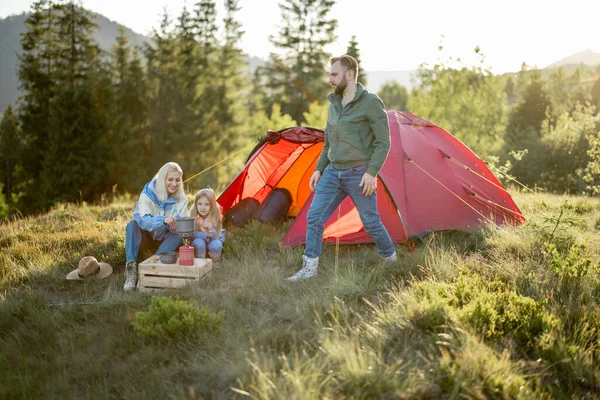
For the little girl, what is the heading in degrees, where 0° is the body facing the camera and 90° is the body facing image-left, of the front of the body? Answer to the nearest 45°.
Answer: approximately 0°

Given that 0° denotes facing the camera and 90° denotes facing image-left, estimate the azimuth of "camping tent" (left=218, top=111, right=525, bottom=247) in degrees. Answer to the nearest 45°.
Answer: approximately 45°

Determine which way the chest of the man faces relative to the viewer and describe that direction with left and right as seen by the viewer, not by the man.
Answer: facing the viewer and to the left of the viewer

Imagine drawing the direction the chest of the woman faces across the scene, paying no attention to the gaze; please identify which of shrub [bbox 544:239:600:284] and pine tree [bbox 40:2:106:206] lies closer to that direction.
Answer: the shrub

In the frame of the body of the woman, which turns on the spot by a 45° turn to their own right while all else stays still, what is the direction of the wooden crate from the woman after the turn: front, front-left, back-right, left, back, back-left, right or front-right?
front

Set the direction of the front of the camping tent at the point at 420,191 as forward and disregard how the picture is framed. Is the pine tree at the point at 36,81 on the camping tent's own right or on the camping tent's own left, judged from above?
on the camping tent's own right

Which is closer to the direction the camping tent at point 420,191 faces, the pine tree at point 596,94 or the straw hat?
the straw hat

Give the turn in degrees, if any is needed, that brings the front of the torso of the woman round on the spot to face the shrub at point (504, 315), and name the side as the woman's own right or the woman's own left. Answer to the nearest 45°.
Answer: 0° — they already face it

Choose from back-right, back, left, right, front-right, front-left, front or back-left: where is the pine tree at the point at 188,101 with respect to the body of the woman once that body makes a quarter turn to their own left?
front-left

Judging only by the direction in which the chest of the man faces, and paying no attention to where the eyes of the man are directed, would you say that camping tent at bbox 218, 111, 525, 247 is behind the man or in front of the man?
behind

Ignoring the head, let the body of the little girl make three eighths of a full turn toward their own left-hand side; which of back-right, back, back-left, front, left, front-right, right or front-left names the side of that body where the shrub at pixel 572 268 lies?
right

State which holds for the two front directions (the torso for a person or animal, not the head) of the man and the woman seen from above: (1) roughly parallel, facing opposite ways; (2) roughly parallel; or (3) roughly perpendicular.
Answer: roughly perpendicular

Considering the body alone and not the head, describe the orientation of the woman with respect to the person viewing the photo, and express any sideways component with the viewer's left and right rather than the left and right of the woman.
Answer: facing the viewer and to the right of the viewer

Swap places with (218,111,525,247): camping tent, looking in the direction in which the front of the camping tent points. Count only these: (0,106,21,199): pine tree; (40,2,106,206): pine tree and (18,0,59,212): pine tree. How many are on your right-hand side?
3

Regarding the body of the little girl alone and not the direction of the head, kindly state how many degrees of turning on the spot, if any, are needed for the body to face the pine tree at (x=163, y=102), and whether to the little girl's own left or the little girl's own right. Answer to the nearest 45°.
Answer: approximately 180°

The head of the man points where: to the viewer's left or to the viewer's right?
to the viewer's left
